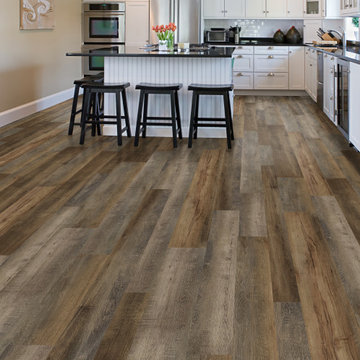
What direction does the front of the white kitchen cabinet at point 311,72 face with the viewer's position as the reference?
facing to the left of the viewer

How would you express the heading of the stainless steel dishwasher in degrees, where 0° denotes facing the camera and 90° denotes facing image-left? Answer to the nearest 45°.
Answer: approximately 90°

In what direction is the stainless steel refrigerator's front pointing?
toward the camera

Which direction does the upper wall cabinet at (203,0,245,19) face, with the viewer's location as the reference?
facing the viewer

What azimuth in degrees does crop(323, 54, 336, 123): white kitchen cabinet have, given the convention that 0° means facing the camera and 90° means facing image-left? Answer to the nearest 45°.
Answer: approximately 90°

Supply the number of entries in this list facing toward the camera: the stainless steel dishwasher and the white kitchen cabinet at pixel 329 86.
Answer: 0

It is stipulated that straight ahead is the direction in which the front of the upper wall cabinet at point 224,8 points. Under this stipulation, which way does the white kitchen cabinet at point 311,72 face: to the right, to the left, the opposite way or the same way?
to the right

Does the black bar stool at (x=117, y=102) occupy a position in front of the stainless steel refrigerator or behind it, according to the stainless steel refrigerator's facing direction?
in front

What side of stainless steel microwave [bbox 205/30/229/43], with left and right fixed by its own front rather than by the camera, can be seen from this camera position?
front

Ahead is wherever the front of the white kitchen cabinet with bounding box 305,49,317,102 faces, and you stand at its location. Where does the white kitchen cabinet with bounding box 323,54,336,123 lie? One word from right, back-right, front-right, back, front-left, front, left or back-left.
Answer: left

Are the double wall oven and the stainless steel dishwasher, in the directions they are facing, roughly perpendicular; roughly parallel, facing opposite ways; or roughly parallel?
roughly perpendicular
